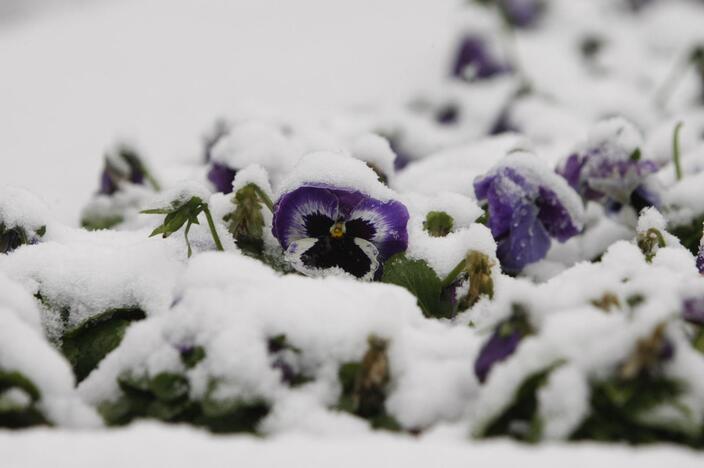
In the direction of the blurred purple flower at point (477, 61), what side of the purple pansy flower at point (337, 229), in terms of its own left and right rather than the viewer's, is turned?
back

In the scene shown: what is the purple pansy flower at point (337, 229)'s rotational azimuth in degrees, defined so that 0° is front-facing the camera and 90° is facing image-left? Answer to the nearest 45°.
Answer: approximately 0°
